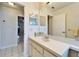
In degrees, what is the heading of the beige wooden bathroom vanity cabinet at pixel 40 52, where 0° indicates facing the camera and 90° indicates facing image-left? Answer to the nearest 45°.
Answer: approximately 45°
